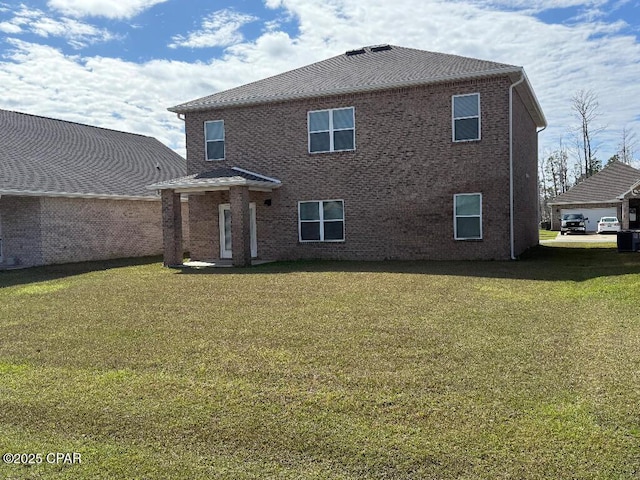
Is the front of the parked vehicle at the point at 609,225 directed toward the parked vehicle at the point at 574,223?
no

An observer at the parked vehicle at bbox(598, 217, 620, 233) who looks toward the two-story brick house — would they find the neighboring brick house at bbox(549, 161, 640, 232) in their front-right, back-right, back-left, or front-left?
back-right

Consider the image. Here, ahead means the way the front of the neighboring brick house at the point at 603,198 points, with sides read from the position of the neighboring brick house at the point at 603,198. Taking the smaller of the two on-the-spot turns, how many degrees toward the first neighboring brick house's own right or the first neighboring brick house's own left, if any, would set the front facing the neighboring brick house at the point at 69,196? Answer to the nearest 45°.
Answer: approximately 45° to the first neighboring brick house's own right

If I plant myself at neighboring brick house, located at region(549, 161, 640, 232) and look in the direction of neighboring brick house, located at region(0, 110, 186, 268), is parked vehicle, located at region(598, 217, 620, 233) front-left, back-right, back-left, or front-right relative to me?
front-left

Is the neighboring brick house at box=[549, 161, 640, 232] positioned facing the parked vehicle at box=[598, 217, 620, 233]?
yes

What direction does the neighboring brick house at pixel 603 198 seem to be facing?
toward the camera

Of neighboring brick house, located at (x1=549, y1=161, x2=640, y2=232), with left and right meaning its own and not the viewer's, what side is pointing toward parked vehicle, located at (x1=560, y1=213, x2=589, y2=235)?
front
